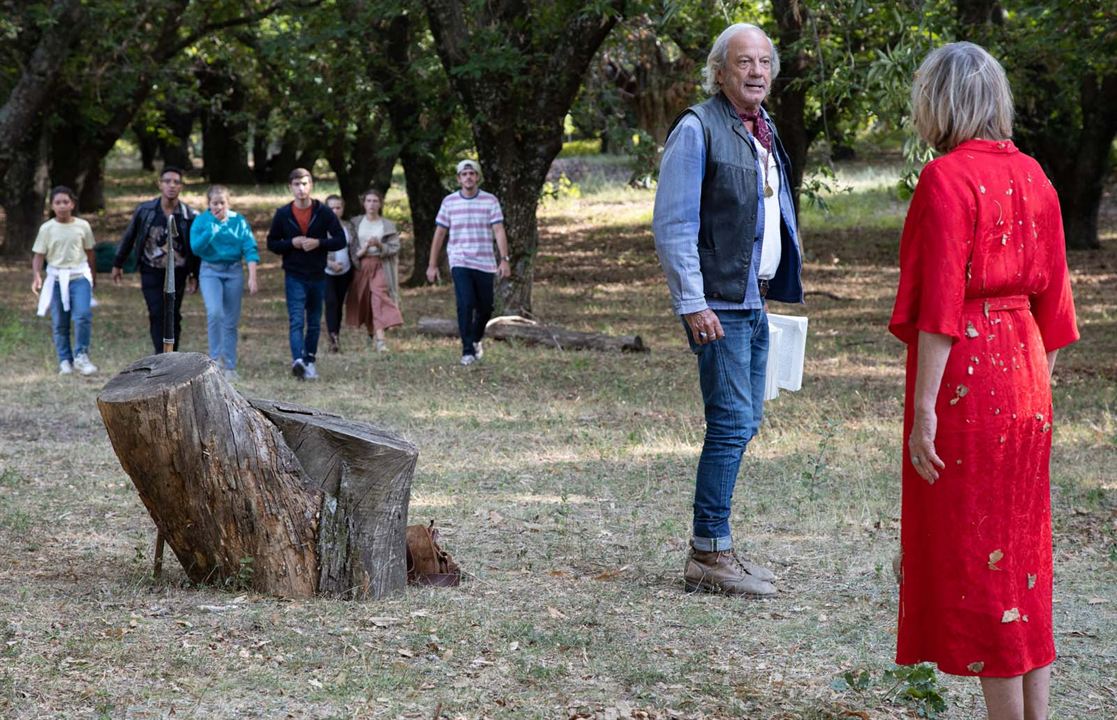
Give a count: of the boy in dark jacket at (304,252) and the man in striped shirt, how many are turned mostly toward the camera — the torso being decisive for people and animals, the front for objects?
2

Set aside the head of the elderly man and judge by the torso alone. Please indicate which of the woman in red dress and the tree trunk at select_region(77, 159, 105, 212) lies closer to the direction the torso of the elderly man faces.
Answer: the woman in red dress

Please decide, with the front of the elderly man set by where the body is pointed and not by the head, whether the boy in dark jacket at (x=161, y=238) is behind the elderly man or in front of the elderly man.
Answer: behind

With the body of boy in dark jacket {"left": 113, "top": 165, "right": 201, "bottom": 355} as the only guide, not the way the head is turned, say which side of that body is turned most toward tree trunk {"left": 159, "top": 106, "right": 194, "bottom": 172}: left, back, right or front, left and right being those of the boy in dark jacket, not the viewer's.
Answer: back

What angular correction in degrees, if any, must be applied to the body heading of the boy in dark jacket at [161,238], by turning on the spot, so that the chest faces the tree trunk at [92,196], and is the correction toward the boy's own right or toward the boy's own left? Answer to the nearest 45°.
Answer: approximately 180°

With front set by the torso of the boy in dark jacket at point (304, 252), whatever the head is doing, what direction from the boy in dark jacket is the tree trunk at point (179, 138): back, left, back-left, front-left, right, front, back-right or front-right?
back

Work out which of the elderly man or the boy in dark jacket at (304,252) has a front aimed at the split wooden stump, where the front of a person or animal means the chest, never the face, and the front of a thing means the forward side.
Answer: the boy in dark jacket

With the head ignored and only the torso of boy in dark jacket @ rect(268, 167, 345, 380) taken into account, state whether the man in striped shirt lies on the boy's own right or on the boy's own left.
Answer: on the boy's own left

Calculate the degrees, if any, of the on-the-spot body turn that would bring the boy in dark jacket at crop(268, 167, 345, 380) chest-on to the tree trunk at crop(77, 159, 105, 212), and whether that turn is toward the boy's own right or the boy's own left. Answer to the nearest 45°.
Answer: approximately 180°

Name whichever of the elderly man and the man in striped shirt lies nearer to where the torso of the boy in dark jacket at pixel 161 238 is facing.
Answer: the elderly man

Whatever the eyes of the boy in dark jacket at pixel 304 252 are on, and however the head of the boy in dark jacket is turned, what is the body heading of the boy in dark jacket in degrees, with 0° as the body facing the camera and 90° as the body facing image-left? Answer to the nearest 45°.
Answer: approximately 0°

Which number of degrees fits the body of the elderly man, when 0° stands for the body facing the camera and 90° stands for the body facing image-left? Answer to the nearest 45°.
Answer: approximately 315°

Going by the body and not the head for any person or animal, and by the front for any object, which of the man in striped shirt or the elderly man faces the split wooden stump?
the man in striped shirt
